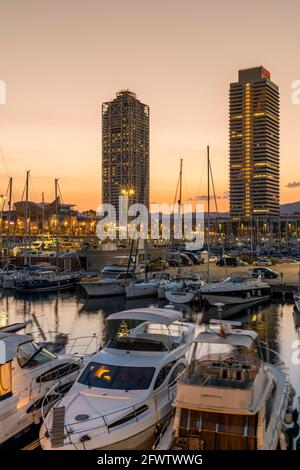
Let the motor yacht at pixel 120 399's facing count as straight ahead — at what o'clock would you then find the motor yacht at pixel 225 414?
the motor yacht at pixel 225 414 is roughly at 9 o'clock from the motor yacht at pixel 120 399.

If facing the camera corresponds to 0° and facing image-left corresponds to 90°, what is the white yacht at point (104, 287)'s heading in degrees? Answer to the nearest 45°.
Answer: approximately 90°
